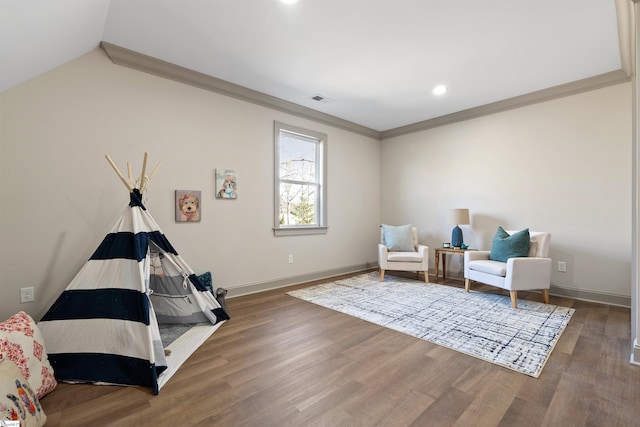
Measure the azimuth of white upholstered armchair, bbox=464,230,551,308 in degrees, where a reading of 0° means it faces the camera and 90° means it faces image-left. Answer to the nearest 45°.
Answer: approximately 45°

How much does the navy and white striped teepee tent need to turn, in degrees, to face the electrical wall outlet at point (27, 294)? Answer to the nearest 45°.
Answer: approximately 180°

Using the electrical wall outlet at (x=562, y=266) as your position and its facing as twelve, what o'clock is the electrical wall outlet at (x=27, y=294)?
the electrical wall outlet at (x=27, y=294) is roughly at 1 o'clock from the electrical wall outlet at (x=562, y=266).

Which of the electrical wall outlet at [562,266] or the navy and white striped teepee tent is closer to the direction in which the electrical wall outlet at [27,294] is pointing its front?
the navy and white striped teepee tent

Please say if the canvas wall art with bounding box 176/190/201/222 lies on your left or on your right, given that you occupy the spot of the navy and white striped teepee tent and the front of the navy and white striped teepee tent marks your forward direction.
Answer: on your left

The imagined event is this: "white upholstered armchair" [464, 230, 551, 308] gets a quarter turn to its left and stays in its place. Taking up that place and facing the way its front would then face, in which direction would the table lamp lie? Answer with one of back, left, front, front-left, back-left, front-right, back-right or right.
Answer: back

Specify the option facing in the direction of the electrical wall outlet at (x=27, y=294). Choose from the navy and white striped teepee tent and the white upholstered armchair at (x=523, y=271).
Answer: the white upholstered armchair

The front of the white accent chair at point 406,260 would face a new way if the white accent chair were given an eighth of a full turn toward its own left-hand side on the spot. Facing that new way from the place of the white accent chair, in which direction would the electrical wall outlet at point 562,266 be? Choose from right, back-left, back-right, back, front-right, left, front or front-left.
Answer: front-left

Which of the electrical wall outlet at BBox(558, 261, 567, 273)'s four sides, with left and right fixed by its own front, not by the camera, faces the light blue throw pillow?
right

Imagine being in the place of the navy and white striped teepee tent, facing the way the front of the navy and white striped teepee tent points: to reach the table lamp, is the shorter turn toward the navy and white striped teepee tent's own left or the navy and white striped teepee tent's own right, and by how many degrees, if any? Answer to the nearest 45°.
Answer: approximately 45° to the navy and white striped teepee tent's own left

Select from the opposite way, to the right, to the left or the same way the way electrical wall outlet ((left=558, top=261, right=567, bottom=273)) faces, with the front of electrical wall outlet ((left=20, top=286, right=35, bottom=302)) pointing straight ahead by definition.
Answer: to the right

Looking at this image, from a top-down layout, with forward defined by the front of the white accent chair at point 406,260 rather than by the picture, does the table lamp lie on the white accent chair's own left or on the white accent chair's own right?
on the white accent chair's own left

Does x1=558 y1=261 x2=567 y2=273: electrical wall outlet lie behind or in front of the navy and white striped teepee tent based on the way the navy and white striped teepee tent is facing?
in front
